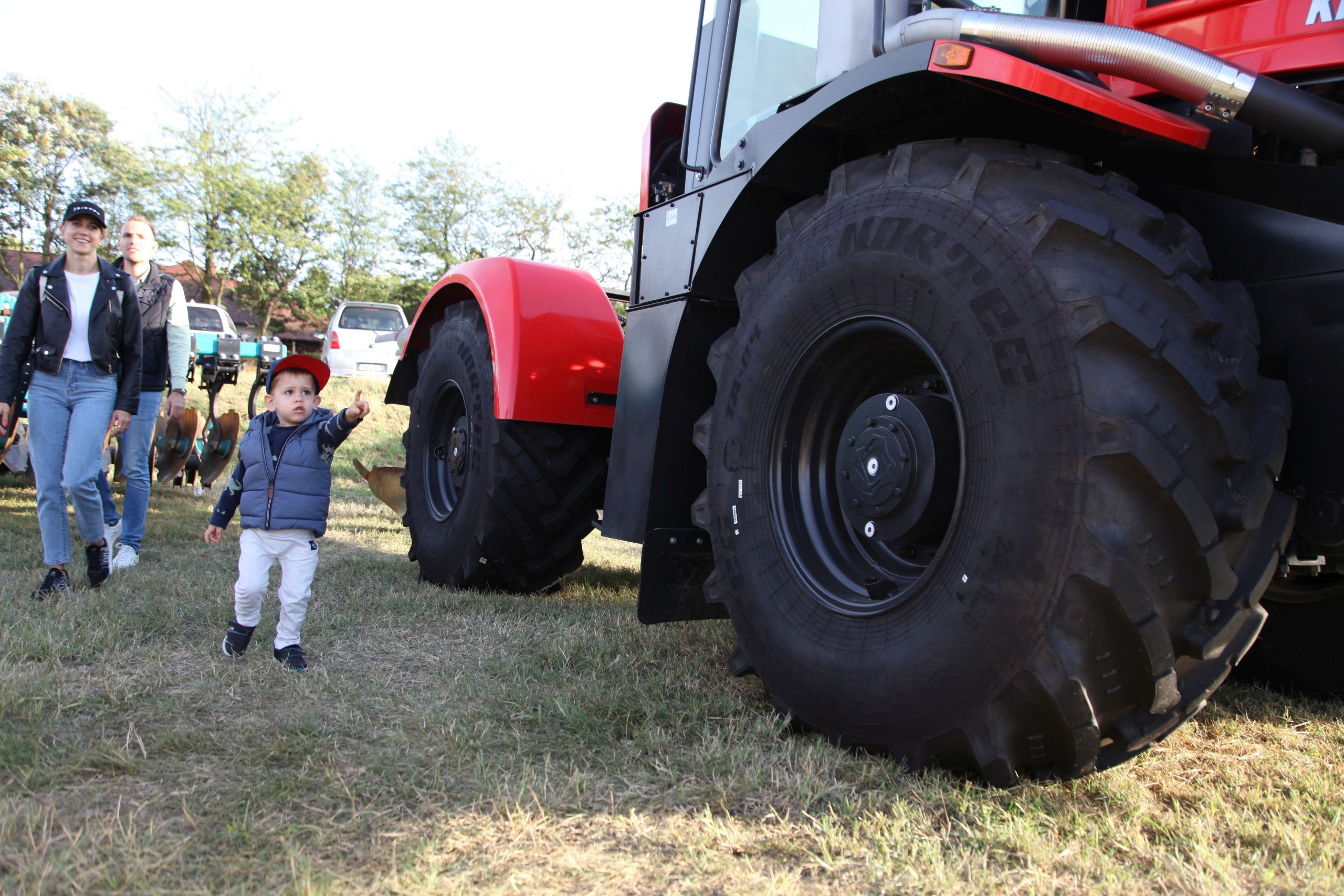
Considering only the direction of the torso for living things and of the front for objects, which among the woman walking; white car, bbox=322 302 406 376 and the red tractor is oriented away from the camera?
the white car

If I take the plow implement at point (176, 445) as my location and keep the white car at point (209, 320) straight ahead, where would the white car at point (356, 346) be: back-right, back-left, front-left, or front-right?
front-right

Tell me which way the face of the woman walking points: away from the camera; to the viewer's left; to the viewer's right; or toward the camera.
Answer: toward the camera

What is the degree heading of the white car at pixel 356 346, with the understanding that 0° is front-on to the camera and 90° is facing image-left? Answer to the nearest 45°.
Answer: approximately 180°

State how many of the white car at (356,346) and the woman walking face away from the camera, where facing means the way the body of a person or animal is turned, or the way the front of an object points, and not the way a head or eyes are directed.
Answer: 1

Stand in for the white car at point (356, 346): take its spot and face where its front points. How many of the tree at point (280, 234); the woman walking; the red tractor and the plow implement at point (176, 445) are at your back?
3

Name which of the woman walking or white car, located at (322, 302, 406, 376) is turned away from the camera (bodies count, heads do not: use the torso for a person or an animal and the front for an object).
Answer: the white car

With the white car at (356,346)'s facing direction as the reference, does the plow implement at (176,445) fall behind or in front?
behind

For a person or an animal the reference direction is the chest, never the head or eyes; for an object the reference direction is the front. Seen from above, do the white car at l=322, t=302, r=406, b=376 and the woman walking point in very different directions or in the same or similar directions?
very different directions

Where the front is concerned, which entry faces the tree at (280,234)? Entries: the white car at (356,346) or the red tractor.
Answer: the white car

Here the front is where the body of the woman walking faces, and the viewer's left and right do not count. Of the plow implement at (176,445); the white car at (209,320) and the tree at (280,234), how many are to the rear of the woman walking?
3

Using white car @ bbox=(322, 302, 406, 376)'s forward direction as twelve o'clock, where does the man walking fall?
The man walking is roughly at 6 o'clock from the white car.

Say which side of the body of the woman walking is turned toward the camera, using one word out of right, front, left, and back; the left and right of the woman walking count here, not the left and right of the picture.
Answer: front

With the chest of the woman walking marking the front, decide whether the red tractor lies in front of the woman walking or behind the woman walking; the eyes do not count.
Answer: in front
